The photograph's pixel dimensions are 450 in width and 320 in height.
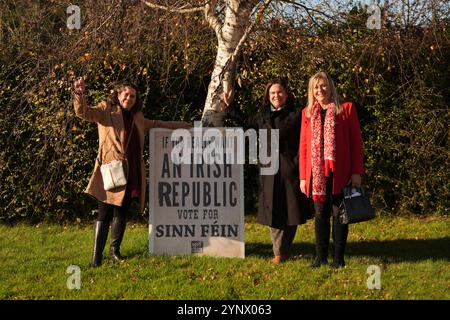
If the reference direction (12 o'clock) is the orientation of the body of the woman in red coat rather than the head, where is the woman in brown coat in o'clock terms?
The woman in brown coat is roughly at 3 o'clock from the woman in red coat.

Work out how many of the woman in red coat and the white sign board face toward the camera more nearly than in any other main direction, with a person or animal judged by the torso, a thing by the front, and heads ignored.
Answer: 2

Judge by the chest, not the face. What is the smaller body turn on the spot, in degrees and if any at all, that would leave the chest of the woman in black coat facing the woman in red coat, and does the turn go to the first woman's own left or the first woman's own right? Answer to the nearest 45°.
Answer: approximately 45° to the first woman's own left

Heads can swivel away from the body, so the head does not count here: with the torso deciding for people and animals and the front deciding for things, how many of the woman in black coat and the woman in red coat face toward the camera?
2

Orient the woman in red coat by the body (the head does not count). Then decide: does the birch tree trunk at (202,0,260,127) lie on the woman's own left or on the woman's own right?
on the woman's own right

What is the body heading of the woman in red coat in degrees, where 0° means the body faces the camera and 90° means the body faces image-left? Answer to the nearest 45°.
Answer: approximately 0°

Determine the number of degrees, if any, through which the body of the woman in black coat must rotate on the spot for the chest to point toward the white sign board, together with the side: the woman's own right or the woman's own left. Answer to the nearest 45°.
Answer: approximately 90° to the woman's own right

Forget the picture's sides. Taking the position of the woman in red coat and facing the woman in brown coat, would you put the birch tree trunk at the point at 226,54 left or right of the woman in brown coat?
right

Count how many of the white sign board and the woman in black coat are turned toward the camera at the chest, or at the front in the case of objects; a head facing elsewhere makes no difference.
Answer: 2
